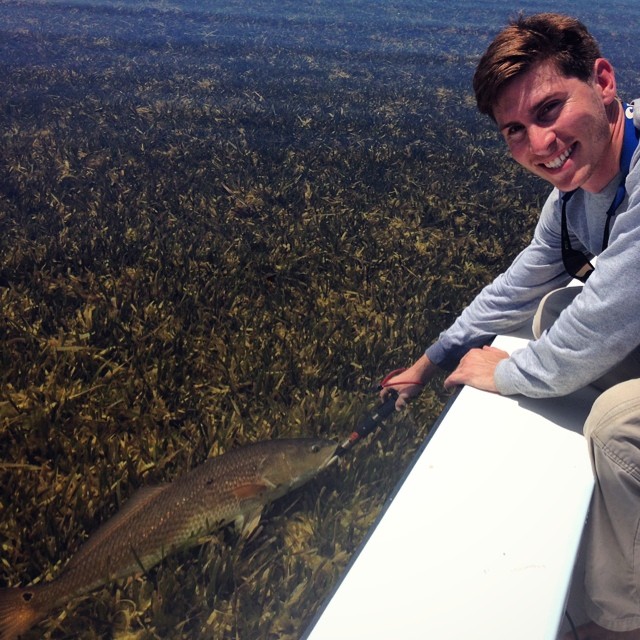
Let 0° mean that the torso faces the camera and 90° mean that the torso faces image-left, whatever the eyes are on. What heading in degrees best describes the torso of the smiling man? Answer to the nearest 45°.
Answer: approximately 45°
